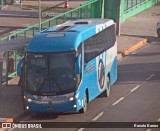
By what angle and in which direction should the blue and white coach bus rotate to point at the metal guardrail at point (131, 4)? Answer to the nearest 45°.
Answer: approximately 135° to its right

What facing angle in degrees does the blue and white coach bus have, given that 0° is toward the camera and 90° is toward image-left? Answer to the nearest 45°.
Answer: approximately 45°

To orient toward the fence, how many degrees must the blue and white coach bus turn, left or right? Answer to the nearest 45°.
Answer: approximately 135° to its right
